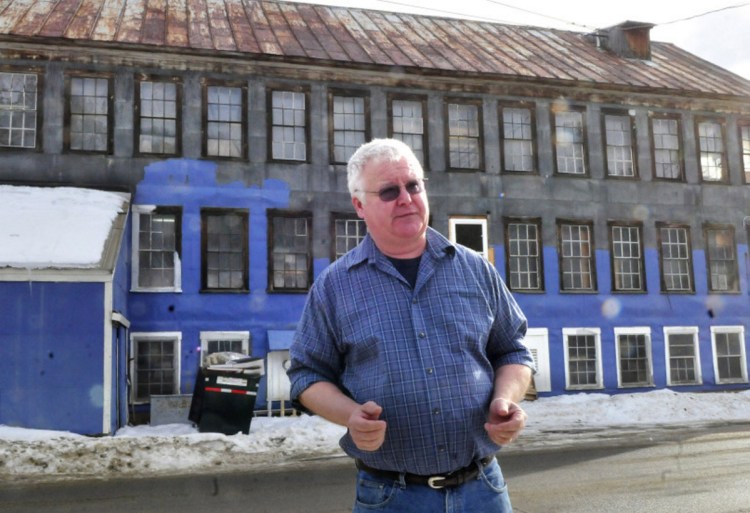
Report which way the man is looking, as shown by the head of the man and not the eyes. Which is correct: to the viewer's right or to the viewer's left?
to the viewer's right

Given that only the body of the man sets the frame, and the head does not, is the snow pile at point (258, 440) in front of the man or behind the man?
behind

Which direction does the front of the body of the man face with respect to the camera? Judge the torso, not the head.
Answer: toward the camera

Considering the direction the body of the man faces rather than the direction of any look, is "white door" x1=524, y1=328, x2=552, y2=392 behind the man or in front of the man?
behind

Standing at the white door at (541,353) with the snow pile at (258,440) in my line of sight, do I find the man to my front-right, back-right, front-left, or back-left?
front-left

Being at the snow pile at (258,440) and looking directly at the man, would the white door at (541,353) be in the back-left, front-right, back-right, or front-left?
back-left

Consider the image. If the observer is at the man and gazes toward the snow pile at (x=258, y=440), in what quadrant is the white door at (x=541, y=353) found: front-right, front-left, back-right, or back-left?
front-right
